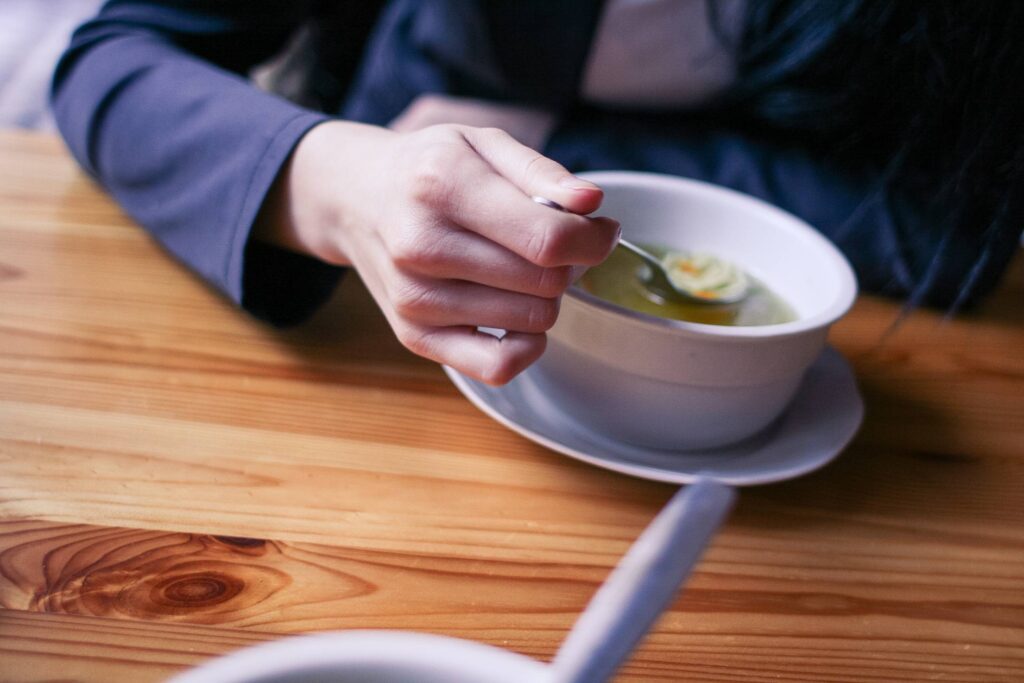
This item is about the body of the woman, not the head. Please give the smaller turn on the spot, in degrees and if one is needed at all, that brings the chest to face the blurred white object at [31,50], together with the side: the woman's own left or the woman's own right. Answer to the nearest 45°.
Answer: approximately 135° to the woman's own right

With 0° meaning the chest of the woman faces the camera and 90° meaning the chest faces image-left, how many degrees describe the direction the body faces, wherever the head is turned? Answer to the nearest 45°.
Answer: approximately 0°
